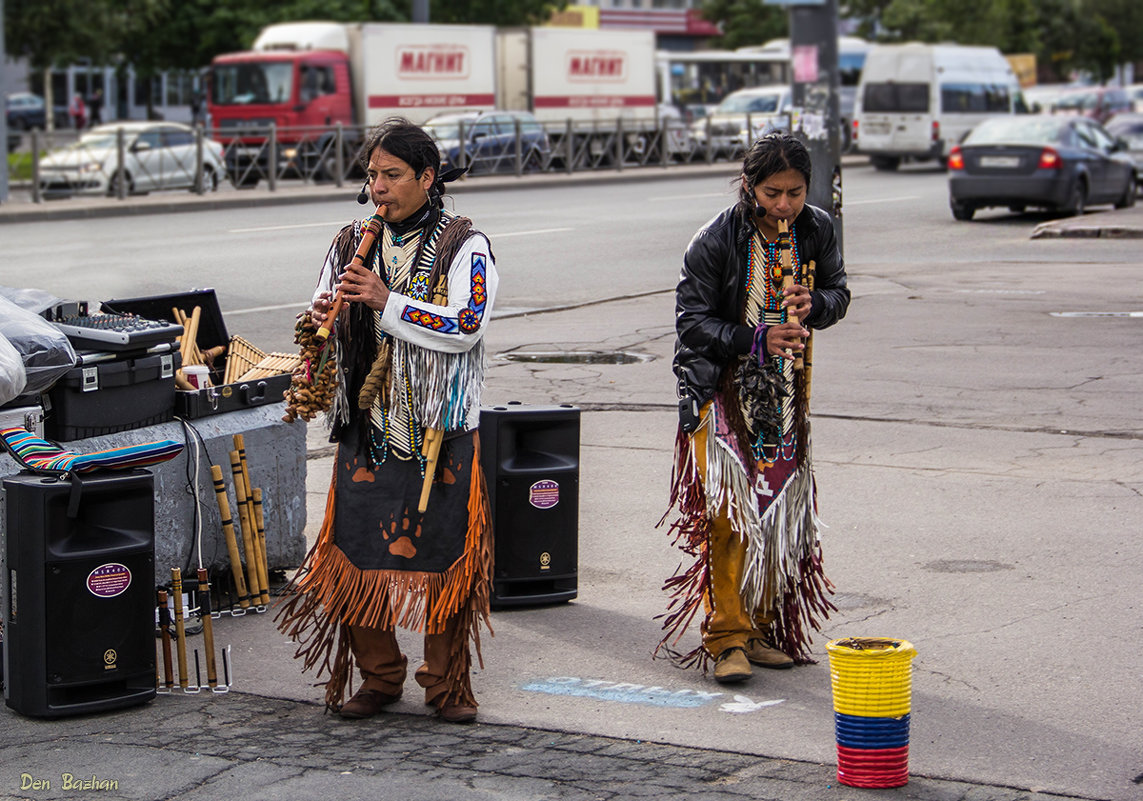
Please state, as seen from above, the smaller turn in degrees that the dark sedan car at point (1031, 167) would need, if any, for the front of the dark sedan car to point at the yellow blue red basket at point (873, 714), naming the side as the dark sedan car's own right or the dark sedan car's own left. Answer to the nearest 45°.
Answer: approximately 135° to the dark sedan car's own right

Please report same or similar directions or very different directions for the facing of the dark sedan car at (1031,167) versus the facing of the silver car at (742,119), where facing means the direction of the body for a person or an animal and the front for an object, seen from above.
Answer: very different directions

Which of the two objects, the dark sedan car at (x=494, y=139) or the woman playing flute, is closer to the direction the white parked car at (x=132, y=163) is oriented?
the woman playing flute

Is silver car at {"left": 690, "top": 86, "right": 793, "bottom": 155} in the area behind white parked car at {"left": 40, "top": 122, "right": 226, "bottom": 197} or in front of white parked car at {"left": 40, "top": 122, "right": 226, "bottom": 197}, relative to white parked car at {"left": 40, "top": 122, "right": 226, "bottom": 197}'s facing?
behind

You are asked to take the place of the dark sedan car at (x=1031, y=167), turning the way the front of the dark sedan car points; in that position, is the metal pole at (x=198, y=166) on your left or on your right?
on your left
